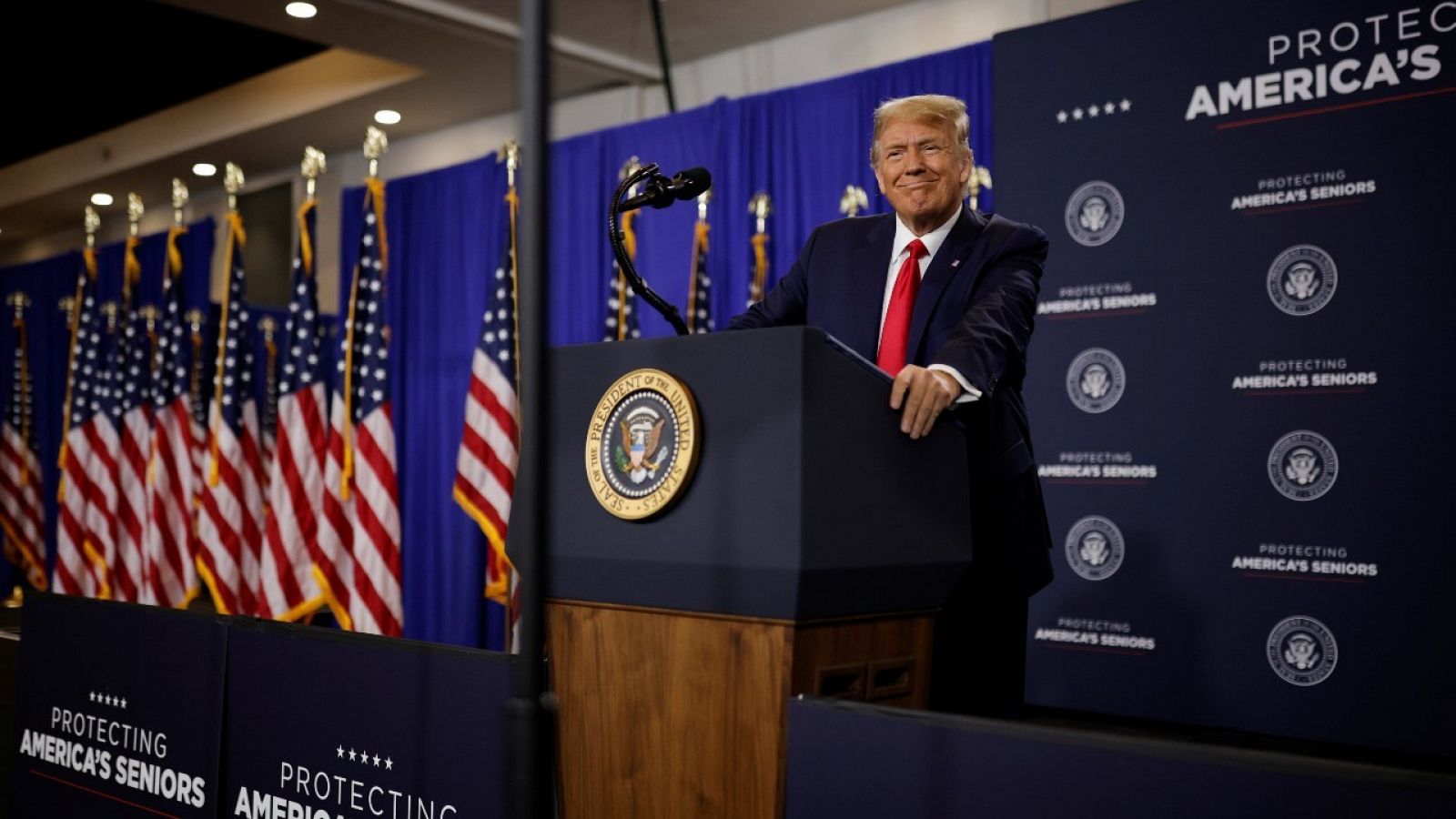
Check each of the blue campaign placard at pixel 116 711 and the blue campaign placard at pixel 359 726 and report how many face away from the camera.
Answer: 0

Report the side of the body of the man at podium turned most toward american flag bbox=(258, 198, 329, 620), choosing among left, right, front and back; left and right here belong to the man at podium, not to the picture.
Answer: right

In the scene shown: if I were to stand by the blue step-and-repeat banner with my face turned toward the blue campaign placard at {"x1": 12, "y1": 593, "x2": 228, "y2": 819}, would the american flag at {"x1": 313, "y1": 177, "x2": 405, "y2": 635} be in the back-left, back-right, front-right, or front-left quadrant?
front-right

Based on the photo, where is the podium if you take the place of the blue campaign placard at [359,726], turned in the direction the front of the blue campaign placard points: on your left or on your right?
on your left

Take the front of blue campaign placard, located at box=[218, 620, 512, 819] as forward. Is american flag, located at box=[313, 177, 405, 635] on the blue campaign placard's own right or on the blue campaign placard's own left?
on the blue campaign placard's own right

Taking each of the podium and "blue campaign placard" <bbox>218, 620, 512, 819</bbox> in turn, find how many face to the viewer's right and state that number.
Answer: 0

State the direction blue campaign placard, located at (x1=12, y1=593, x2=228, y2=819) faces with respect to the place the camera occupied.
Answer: facing the viewer and to the left of the viewer

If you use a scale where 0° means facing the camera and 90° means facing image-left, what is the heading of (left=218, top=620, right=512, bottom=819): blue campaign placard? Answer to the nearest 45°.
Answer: approximately 45°

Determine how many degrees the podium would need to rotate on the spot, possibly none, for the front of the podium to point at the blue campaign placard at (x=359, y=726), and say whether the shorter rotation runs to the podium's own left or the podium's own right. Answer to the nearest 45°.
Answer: approximately 90° to the podium's own right

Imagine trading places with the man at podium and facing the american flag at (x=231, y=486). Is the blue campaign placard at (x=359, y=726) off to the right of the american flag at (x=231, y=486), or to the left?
left

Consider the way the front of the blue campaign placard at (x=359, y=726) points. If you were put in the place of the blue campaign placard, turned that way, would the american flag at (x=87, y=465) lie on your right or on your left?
on your right
